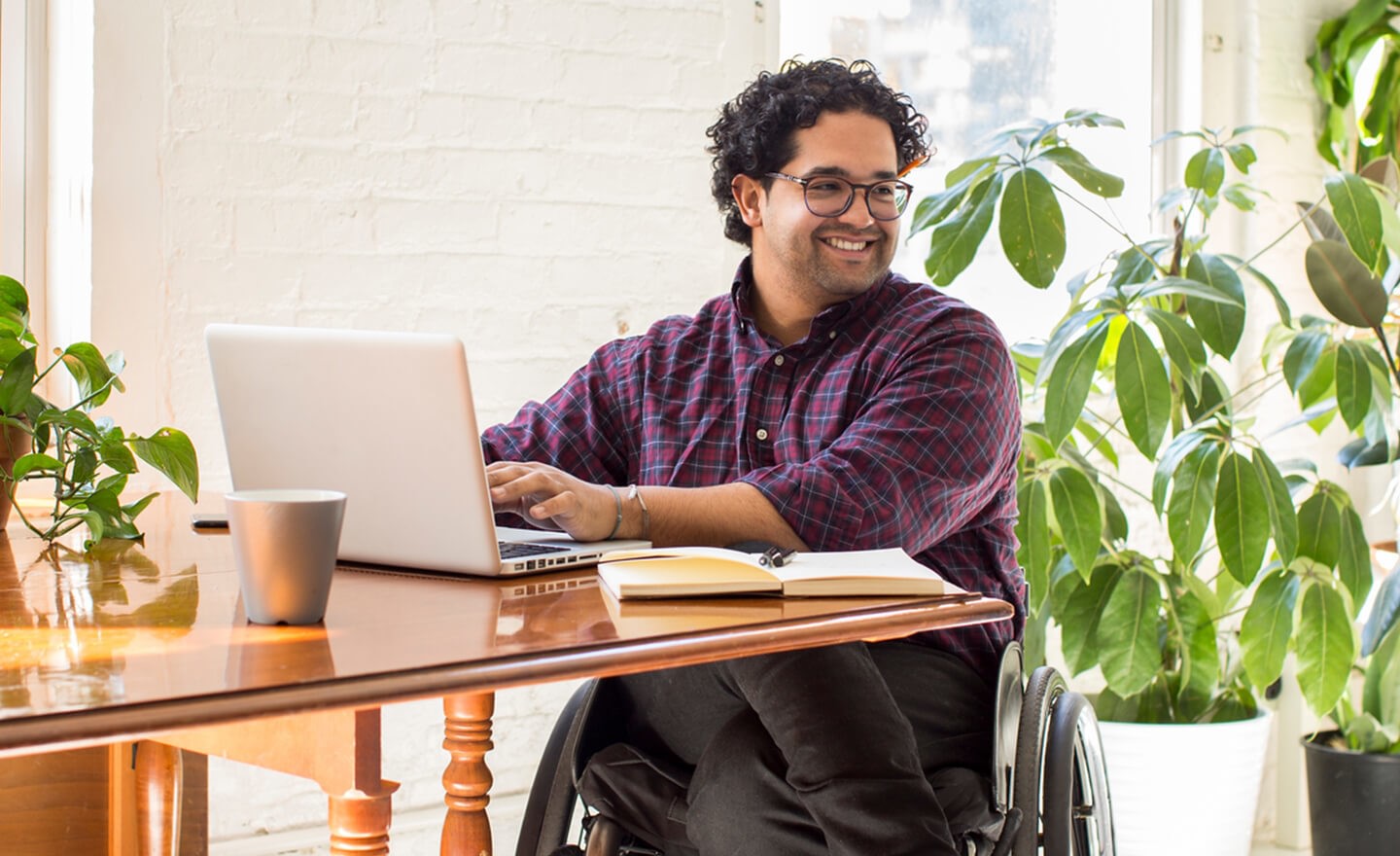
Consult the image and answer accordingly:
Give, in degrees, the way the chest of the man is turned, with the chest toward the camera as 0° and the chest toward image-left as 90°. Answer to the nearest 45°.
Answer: approximately 45°

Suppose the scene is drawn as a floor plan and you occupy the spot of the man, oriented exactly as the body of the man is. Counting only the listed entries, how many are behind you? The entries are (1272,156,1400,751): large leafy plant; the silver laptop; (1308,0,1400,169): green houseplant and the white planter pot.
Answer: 3

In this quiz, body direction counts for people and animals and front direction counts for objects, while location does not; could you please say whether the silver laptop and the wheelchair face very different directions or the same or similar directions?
very different directions

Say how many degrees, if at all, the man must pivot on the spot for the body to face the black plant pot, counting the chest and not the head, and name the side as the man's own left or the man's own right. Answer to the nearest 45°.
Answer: approximately 180°

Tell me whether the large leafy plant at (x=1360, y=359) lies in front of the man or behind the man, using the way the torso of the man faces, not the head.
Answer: behind

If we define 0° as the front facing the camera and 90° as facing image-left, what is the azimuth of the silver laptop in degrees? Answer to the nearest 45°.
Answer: approximately 225°

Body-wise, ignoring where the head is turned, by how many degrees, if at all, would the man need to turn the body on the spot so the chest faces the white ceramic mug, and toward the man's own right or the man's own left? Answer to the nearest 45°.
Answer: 0° — they already face it

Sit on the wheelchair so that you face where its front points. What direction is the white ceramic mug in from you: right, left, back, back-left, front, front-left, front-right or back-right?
front-right

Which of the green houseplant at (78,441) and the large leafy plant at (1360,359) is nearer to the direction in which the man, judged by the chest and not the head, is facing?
the green houseplant

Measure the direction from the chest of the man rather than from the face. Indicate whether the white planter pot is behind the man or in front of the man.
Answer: behind
